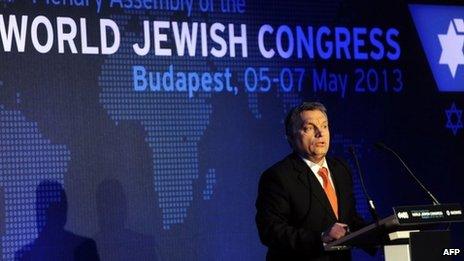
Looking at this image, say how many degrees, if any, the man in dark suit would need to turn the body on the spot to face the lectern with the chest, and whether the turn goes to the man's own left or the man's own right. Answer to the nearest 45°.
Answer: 0° — they already face it

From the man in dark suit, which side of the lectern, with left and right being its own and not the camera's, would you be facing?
back

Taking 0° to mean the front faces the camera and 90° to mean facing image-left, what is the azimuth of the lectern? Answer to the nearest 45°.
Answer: approximately 315°
